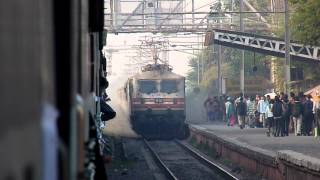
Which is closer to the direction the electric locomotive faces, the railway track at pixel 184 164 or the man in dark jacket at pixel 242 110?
the railway track

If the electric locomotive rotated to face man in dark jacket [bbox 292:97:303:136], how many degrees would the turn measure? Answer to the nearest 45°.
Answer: approximately 45° to its left

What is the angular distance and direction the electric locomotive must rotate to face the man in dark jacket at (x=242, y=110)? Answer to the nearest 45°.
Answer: approximately 90° to its left

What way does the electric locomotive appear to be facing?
toward the camera

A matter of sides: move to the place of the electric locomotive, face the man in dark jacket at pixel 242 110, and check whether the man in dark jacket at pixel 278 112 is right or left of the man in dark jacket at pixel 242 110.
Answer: right

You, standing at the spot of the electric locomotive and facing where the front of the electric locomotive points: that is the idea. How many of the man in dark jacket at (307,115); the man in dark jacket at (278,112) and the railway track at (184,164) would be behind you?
0

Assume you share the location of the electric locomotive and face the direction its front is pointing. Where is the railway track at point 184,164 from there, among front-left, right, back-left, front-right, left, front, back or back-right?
front

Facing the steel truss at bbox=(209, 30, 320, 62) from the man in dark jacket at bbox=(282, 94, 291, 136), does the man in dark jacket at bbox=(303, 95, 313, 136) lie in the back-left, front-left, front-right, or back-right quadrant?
back-right
